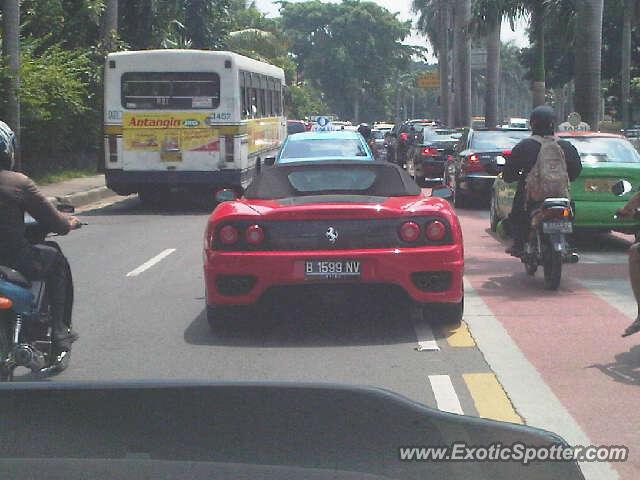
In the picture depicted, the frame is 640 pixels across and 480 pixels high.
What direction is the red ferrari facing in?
away from the camera

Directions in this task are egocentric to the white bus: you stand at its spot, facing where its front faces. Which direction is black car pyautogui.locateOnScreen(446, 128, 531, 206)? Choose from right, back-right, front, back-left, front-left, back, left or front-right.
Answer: right

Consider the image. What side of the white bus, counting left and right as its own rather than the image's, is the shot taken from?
back

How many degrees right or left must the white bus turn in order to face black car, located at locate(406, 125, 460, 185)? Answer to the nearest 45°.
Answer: approximately 45° to its right

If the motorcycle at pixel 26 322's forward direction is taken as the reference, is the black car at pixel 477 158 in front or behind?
in front

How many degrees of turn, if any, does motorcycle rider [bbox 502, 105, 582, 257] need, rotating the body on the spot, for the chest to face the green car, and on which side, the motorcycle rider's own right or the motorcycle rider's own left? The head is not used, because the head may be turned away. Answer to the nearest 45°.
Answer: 0° — they already face it

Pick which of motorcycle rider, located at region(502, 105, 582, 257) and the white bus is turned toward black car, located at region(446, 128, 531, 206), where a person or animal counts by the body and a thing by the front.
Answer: the motorcycle rider

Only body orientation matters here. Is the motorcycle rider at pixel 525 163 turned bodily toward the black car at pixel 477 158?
yes

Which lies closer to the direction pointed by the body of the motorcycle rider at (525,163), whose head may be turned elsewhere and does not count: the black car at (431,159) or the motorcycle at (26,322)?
the black car

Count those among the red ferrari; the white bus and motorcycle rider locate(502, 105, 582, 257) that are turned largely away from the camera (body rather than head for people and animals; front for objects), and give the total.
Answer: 3

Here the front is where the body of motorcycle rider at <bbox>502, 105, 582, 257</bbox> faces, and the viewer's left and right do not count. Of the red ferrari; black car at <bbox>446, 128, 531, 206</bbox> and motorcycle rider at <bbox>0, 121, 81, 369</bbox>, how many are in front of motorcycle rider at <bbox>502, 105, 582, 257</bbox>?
1

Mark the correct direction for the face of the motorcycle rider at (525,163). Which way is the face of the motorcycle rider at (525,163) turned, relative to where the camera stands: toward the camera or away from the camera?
away from the camera

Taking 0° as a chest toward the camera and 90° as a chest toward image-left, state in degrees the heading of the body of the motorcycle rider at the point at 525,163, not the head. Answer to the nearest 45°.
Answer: approximately 180°

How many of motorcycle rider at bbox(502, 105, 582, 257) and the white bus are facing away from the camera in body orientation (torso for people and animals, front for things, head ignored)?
2

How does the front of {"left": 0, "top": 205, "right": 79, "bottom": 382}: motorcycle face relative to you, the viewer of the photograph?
facing away from the viewer and to the right of the viewer
